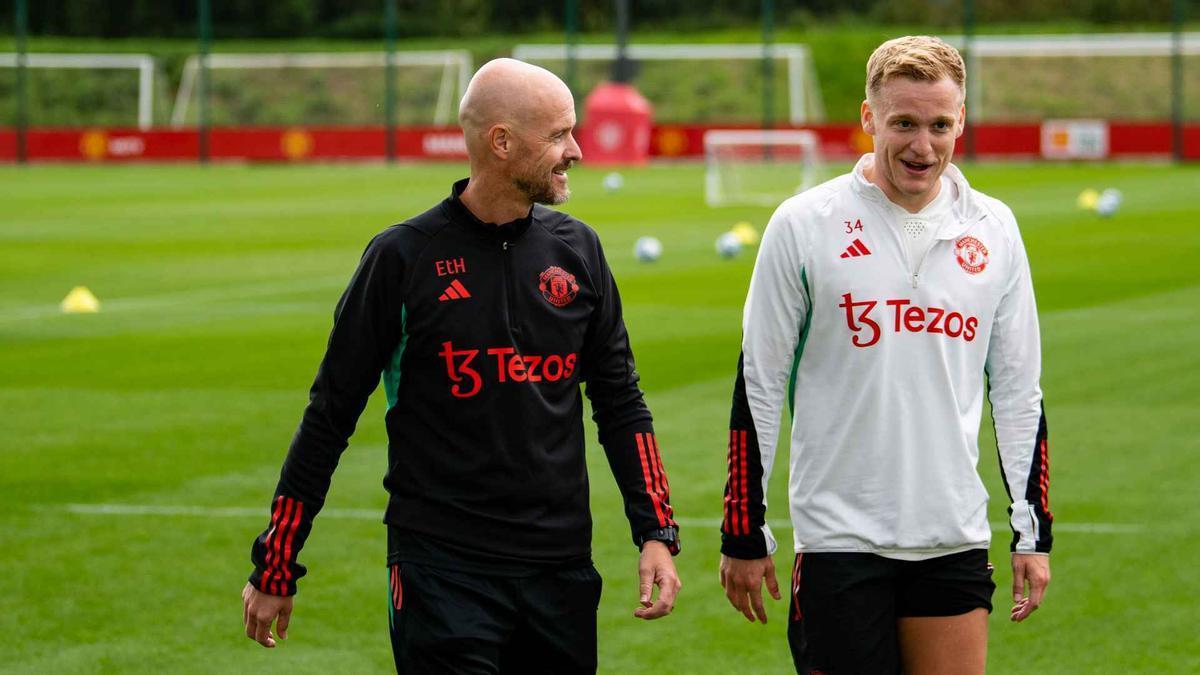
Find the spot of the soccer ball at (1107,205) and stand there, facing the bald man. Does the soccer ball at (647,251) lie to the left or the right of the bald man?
right

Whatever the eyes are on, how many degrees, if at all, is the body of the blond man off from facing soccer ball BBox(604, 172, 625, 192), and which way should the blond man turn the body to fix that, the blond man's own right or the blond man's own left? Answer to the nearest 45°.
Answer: approximately 180°

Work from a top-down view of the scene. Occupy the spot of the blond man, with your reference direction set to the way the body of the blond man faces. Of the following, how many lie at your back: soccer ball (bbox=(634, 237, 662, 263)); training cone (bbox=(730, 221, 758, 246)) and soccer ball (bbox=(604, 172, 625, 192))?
3

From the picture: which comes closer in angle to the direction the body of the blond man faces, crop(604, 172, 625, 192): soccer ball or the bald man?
the bald man

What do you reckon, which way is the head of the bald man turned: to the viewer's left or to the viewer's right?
to the viewer's right

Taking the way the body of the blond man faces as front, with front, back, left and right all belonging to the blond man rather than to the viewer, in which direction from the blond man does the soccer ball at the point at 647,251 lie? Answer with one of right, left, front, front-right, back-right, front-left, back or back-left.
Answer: back

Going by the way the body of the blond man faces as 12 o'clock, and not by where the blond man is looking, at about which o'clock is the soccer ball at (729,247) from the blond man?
The soccer ball is roughly at 6 o'clock from the blond man.

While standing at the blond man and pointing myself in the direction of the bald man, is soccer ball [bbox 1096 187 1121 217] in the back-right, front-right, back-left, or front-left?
back-right

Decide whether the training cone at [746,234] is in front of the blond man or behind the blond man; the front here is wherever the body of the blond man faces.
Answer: behind

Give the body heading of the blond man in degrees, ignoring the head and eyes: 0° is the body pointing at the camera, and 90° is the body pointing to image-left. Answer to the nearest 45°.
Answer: approximately 0°

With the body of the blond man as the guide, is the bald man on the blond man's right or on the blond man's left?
on the blond man's right

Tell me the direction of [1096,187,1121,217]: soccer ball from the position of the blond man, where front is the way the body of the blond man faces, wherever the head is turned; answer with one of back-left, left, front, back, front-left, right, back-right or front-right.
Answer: back
